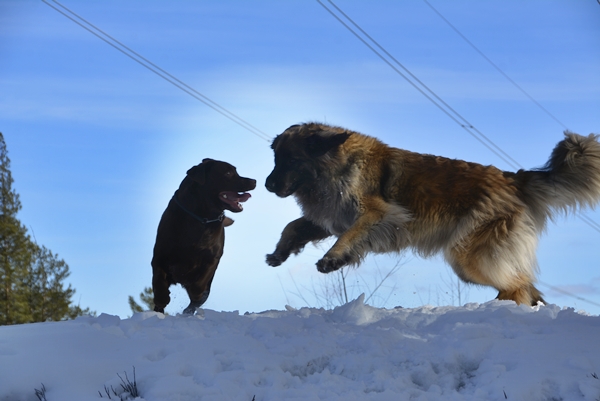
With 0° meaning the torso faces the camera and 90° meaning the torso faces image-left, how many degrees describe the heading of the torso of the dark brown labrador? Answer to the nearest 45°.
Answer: approximately 315°

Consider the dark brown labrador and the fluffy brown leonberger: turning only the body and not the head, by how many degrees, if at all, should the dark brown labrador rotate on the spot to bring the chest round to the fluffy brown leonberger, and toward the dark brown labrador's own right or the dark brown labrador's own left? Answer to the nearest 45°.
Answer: approximately 45° to the dark brown labrador's own left

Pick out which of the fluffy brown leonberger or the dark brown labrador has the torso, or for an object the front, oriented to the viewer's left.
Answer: the fluffy brown leonberger

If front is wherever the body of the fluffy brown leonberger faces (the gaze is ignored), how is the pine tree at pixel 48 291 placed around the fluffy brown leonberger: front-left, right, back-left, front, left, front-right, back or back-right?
front-right

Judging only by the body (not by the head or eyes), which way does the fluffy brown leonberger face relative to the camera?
to the viewer's left

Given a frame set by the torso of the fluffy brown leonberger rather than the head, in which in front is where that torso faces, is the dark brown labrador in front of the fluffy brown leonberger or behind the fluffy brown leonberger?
in front

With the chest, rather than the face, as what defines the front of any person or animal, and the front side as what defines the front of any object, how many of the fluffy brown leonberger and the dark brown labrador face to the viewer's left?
1
